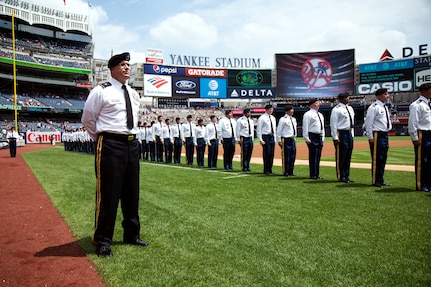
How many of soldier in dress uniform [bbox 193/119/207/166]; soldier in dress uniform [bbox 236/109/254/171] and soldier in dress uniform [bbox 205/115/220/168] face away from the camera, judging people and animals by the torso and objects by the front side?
0

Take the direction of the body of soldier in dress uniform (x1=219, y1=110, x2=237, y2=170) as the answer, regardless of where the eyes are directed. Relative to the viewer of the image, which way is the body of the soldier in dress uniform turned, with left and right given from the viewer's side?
facing the viewer and to the right of the viewer

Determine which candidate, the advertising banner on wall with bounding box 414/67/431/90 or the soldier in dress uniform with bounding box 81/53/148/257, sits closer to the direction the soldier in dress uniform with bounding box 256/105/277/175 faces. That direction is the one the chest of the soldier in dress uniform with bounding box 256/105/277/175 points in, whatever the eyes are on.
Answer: the soldier in dress uniform

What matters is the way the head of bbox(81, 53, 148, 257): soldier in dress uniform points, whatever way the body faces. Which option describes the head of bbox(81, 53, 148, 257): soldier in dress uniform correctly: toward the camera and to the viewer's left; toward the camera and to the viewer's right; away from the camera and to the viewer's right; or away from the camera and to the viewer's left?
toward the camera and to the viewer's right

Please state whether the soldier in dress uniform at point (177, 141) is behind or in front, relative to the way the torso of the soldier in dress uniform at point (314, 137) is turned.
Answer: behind

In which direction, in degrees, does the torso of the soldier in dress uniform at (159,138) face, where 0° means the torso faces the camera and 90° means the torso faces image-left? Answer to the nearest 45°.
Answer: approximately 315°
